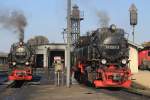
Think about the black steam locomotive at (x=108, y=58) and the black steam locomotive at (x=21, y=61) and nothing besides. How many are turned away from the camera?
0

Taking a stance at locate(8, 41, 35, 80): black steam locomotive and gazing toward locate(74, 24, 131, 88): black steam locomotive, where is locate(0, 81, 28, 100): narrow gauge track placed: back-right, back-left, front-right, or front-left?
front-right

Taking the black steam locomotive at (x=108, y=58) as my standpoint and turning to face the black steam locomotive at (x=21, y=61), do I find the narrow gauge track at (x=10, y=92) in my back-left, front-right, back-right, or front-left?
front-left

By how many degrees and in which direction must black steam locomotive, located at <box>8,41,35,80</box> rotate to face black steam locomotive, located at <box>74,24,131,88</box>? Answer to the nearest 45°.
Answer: approximately 45° to its left

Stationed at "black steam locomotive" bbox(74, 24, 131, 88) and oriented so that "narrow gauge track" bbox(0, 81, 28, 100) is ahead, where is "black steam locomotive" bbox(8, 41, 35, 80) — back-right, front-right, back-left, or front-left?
front-right

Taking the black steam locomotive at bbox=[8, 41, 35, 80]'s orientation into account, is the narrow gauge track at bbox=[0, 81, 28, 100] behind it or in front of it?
in front

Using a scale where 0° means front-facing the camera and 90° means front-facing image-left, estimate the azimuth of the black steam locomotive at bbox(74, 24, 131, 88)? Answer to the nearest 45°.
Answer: approximately 315°

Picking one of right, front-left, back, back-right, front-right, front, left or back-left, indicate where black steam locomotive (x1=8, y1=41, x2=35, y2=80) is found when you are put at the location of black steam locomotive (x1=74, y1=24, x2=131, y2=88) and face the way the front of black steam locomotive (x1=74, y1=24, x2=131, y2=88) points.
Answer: back

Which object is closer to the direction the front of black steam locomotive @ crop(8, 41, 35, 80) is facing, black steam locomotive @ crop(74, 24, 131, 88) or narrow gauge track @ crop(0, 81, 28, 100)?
the narrow gauge track

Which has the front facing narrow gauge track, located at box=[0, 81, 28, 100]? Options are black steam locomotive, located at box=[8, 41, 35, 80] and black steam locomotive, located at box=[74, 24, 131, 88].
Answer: black steam locomotive, located at box=[8, 41, 35, 80]

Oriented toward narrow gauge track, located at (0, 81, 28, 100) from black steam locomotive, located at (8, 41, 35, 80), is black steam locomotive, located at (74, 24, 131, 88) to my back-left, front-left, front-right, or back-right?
front-left

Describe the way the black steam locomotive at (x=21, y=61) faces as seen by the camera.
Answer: facing the viewer
